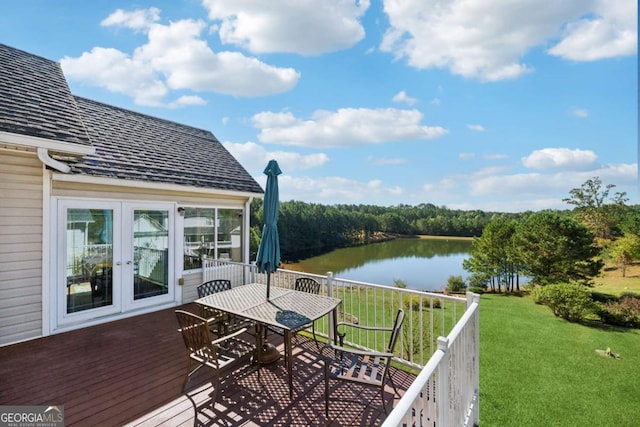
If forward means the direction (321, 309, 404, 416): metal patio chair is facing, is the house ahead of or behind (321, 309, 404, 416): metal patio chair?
ahead

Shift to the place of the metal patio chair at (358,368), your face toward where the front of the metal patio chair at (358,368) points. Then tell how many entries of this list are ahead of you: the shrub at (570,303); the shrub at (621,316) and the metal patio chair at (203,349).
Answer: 1

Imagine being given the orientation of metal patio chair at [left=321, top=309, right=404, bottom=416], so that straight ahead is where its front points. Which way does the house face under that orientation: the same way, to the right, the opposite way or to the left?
the opposite way

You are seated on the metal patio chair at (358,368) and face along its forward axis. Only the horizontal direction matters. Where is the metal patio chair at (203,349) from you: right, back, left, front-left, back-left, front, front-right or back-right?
front

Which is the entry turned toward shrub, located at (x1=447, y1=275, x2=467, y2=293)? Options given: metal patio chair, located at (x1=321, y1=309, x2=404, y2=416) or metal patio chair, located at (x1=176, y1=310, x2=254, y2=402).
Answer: metal patio chair, located at (x1=176, y1=310, x2=254, y2=402)

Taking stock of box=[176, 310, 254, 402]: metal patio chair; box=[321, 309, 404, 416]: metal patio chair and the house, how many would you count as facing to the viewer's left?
1

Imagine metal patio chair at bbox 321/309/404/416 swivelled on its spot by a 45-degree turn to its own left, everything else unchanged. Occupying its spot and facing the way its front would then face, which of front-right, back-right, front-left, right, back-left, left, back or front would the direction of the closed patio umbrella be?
right

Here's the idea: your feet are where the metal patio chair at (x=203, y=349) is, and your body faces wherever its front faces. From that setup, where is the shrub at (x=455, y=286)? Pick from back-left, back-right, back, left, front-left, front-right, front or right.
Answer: front

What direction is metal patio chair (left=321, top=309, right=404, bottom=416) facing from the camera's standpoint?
to the viewer's left

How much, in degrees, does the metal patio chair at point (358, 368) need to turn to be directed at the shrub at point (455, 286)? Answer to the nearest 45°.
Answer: approximately 90° to its right

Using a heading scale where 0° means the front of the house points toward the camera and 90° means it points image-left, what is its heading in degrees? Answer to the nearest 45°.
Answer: approximately 315°

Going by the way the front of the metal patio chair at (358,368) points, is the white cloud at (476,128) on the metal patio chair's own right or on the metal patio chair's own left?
on the metal patio chair's own right

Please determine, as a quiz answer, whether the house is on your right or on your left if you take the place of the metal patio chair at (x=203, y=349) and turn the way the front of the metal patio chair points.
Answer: on your left

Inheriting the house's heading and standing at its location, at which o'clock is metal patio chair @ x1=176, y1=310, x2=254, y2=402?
The metal patio chair is roughly at 1 o'clock from the house.
